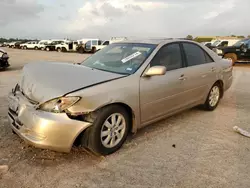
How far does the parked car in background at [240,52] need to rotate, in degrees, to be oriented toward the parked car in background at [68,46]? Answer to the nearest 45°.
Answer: approximately 45° to its right

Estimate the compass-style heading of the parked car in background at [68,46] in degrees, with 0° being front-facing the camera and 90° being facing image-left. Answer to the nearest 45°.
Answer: approximately 45°

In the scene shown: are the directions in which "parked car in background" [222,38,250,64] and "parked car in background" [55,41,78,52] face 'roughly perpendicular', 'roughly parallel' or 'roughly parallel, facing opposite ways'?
roughly parallel

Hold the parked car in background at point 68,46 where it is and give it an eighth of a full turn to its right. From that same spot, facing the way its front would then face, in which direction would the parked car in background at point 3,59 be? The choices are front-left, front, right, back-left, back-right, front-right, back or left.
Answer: left

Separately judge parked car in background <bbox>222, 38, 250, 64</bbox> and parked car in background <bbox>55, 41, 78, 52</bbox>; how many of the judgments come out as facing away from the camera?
0
